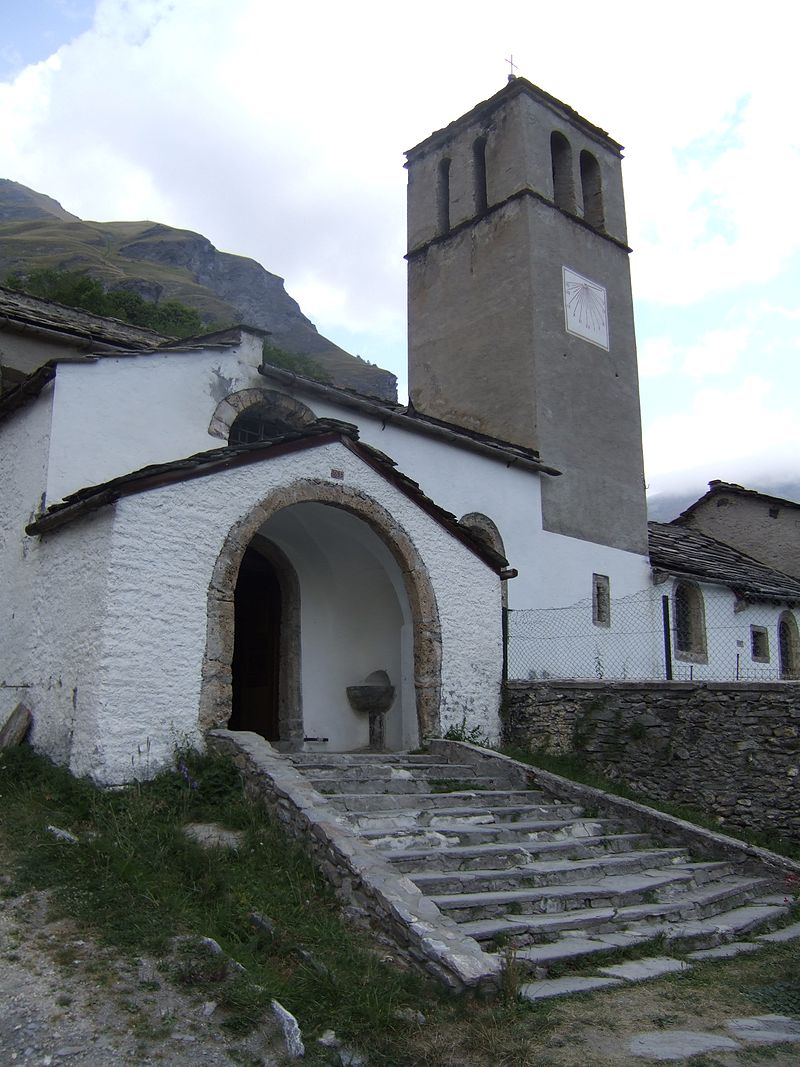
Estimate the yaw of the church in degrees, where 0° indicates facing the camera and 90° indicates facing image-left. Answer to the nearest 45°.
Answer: approximately 315°

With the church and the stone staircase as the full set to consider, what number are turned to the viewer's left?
0

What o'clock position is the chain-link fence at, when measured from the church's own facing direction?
The chain-link fence is roughly at 9 o'clock from the church.

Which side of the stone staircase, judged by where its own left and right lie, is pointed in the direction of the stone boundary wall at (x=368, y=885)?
right

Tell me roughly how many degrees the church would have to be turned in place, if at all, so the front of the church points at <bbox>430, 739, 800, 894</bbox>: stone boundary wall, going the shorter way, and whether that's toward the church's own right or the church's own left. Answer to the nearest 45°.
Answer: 0° — it already faces it

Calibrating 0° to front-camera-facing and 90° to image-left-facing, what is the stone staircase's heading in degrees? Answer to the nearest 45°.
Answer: approximately 315°
